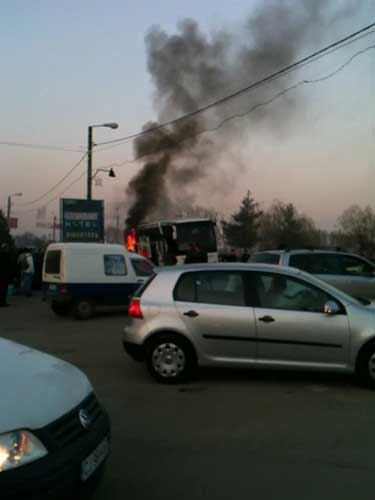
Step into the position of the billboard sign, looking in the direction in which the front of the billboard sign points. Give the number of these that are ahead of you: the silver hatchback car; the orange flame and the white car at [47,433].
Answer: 2

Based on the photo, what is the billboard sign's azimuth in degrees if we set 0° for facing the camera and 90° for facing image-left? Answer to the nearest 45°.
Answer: approximately 0°

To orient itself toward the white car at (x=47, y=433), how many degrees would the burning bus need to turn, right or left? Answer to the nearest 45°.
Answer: approximately 45° to its right

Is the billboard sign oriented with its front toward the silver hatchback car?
yes

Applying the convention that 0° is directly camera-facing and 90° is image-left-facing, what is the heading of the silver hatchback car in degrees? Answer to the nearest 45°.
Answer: approximately 270°

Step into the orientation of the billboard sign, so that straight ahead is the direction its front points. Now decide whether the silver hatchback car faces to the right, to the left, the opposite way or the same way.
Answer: to the left

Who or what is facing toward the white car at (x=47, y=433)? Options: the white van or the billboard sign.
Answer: the billboard sign

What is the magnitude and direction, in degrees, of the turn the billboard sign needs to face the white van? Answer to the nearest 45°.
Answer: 0° — it already faces it

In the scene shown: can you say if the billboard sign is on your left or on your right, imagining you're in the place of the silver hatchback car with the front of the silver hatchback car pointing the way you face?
on your left

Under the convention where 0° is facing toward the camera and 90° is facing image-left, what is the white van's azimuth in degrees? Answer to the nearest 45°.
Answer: approximately 225°

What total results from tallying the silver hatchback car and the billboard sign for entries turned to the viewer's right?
1
